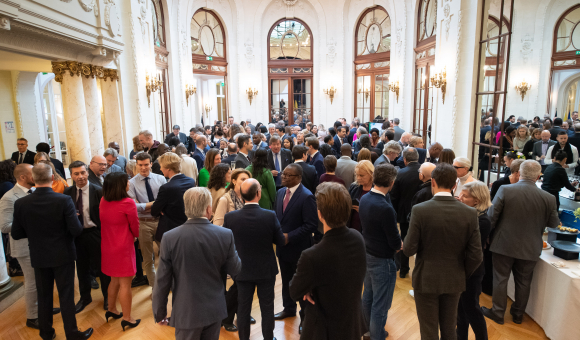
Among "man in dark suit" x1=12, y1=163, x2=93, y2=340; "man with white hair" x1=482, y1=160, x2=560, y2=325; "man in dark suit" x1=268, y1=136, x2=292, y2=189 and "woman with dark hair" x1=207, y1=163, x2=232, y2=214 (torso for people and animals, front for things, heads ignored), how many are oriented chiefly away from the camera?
2

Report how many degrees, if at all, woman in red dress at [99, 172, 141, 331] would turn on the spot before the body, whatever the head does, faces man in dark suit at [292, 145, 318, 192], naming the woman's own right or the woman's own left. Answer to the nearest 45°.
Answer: approximately 45° to the woman's own right

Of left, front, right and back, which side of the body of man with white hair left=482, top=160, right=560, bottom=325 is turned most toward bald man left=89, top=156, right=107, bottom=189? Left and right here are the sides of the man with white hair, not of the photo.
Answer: left

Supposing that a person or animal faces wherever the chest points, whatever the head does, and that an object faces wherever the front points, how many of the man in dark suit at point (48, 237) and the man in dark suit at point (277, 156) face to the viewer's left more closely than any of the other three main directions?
0

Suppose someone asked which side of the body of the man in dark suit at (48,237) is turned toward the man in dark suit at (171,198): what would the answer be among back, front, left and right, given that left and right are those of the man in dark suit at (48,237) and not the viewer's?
right

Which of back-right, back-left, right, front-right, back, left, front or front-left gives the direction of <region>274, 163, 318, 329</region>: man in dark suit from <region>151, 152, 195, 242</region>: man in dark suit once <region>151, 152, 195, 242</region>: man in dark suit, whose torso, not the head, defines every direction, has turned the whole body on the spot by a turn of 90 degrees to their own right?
right

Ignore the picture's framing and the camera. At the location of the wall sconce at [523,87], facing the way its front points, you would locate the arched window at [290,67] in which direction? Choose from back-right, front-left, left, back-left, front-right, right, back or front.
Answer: right

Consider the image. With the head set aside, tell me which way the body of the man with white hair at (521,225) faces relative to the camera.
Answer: away from the camera

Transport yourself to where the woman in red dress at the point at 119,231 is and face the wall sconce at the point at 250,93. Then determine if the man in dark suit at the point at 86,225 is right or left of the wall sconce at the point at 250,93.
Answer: left

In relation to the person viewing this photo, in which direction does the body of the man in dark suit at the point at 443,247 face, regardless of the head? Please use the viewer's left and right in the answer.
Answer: facing away from the viewer

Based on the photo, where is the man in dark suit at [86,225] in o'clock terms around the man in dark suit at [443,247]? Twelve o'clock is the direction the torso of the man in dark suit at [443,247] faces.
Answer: the man in dark suit at [86,225] is roughly at 9 o'clock from the man in dark suit at [443,247].

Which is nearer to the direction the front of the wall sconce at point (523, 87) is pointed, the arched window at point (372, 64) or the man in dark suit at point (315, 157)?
the man in dark suit

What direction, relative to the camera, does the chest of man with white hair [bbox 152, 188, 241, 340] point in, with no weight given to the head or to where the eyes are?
away from the camera

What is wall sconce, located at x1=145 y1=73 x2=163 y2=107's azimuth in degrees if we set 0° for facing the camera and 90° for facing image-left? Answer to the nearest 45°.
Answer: approximately 270°

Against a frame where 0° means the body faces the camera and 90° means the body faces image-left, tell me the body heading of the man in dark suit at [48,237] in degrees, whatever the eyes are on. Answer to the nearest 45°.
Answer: approximately 180°
